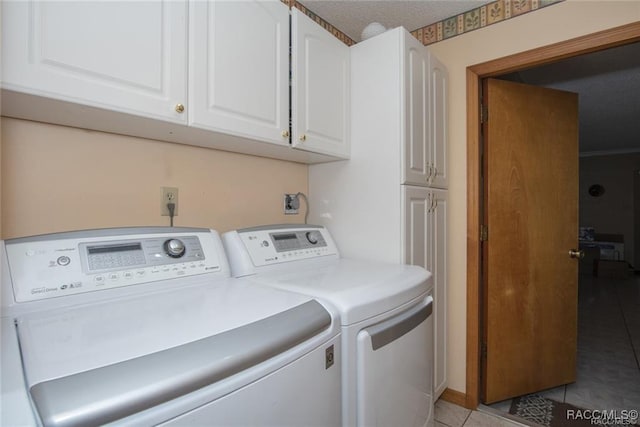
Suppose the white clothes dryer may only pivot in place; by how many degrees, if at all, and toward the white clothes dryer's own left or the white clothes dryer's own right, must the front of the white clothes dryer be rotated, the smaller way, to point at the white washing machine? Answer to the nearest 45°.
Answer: approximately 90° to the white clothes dryer's own right

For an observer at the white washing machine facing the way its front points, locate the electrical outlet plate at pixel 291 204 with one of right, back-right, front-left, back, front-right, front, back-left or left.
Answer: left

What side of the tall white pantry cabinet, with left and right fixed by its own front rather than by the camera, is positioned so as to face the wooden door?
left

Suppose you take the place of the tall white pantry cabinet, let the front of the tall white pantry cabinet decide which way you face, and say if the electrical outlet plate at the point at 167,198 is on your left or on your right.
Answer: on your right

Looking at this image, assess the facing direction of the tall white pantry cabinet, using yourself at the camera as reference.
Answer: facing the viewer and to the right of the viewer

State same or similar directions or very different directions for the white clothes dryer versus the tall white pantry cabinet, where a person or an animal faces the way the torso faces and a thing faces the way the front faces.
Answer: same or similar directions

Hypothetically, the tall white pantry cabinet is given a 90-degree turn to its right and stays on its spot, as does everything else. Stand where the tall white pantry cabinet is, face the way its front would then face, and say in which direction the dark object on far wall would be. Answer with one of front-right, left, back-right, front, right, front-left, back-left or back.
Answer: back

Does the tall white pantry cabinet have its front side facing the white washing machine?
no

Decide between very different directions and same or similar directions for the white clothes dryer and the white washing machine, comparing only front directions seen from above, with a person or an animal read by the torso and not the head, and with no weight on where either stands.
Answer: same or similar directions

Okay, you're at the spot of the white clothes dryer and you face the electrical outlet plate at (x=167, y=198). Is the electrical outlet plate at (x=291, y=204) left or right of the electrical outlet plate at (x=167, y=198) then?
right

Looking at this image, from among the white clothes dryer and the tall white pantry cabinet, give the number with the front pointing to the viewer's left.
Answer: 0

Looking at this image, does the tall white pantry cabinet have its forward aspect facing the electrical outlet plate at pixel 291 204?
no

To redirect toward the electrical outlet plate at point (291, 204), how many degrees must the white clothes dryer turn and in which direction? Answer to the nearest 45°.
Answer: approximately 180°

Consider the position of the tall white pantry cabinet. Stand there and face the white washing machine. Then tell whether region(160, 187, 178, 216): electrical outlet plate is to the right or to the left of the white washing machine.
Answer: right

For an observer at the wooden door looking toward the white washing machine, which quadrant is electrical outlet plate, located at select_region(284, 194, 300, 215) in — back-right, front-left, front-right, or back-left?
front-right

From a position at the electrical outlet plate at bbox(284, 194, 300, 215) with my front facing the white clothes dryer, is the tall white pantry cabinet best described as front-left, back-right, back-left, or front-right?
front-left

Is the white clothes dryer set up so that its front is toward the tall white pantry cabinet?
no
